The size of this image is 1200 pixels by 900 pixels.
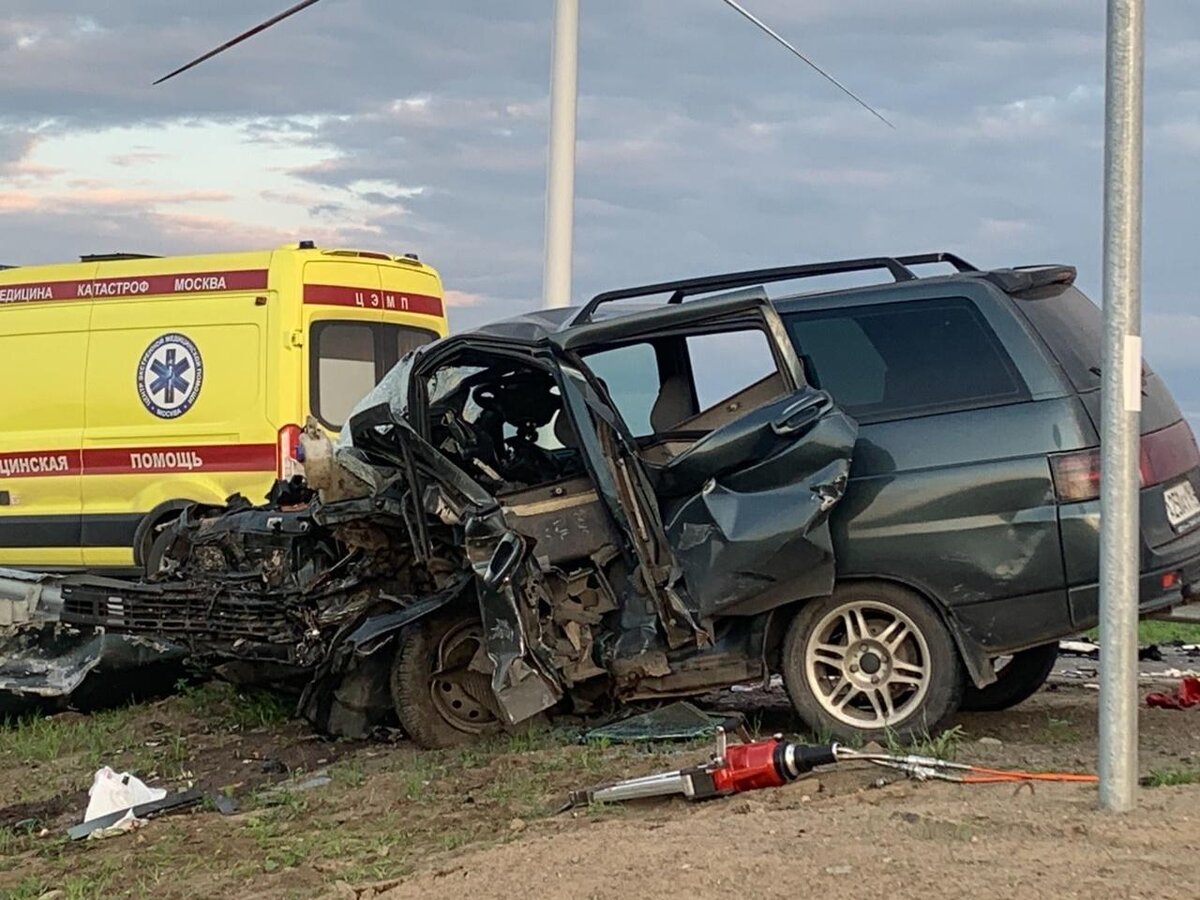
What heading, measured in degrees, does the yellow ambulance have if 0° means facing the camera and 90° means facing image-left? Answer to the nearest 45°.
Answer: approximately 135°

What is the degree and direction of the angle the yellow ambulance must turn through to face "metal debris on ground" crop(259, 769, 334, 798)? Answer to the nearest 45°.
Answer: approximately 135° to its left

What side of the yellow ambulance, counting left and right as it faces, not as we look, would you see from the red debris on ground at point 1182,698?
back

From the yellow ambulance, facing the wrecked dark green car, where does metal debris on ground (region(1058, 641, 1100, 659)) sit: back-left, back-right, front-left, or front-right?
front-left

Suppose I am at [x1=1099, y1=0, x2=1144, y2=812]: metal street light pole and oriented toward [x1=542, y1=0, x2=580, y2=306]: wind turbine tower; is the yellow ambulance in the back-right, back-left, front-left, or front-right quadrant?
front-left

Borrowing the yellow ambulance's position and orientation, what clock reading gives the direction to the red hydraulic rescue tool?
The red hydraulic rescue tool is roughly at 7 o'clock from the yellow ambulance.

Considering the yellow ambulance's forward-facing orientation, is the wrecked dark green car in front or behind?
behind

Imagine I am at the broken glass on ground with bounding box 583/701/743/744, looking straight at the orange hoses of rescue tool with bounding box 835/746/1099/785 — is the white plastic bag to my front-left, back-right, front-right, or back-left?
back-right

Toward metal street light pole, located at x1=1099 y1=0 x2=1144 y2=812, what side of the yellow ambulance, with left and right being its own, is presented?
back

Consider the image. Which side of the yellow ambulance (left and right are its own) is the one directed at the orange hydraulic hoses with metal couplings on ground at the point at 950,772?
back
